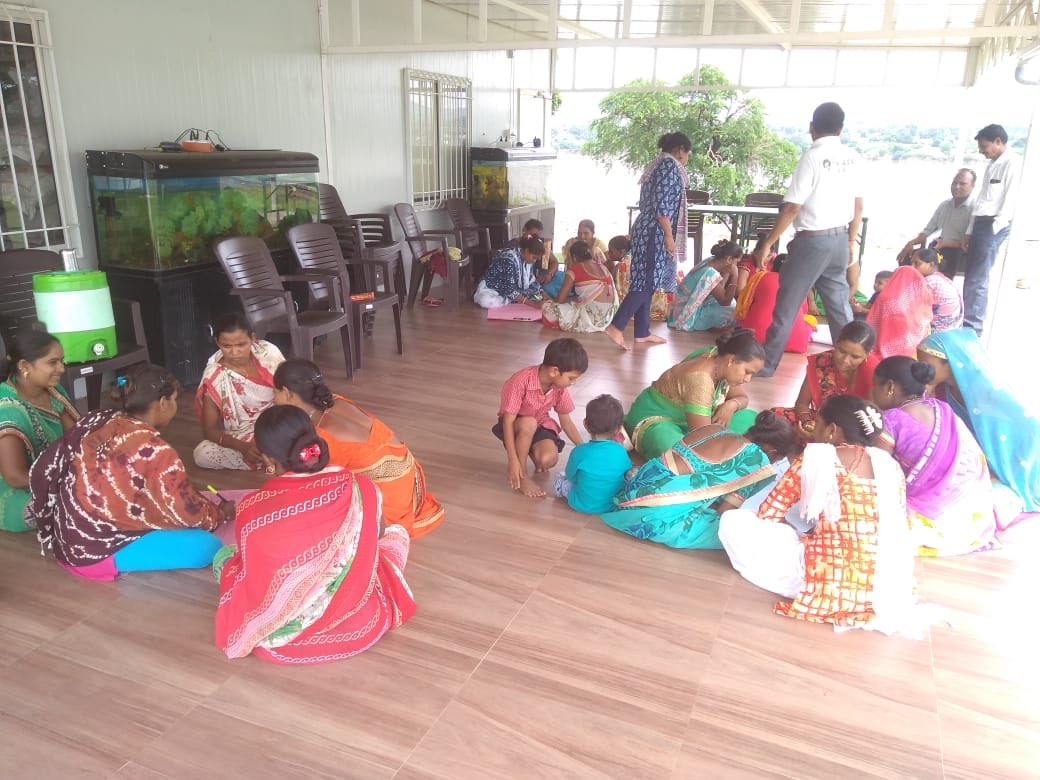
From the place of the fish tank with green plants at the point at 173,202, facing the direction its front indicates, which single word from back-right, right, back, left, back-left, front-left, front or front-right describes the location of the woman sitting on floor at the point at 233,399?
front-right

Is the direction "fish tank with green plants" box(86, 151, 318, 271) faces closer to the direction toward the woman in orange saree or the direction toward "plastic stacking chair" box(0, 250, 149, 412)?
the woman in orange saree

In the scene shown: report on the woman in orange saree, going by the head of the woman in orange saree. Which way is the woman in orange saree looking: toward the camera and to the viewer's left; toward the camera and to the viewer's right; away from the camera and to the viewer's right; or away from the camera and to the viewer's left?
away from the camera and to the viewer's left

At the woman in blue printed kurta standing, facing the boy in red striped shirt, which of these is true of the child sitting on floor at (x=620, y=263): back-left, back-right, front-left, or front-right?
back-right

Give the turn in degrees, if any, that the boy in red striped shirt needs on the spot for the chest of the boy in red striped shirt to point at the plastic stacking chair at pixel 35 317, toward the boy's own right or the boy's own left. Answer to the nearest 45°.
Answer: approximately 135° to the boy's own right

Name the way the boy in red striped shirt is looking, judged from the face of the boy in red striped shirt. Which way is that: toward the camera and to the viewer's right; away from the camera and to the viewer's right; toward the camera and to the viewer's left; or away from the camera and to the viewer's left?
toward the camera and to the viewer's right

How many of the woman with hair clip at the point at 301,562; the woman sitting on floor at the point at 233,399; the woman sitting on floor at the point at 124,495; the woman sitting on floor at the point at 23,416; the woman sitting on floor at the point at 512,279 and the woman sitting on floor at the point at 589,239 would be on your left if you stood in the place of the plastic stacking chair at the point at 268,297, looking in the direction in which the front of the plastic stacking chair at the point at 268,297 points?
2

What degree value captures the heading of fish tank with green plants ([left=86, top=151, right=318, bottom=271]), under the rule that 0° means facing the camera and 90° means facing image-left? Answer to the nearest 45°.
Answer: approximately 315°

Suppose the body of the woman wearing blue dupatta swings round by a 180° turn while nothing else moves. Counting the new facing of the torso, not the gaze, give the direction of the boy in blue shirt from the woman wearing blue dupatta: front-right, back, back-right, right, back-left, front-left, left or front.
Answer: back-right

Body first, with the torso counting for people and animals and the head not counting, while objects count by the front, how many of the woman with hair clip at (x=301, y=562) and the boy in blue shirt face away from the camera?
2

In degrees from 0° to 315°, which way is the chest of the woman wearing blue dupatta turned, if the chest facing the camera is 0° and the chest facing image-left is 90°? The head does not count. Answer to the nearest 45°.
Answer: approximately 90°

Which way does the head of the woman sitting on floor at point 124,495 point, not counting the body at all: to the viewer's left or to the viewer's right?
to the viewer's right

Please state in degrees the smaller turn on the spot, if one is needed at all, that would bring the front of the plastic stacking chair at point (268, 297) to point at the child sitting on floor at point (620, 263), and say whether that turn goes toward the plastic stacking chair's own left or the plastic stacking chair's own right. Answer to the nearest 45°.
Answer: approximately 90° to the plastic stacking chair's own left

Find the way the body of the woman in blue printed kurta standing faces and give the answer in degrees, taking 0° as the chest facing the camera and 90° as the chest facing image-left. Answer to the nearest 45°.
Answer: approximately 270°
